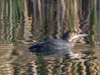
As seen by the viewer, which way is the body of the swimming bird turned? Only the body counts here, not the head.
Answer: to the viewer's right
